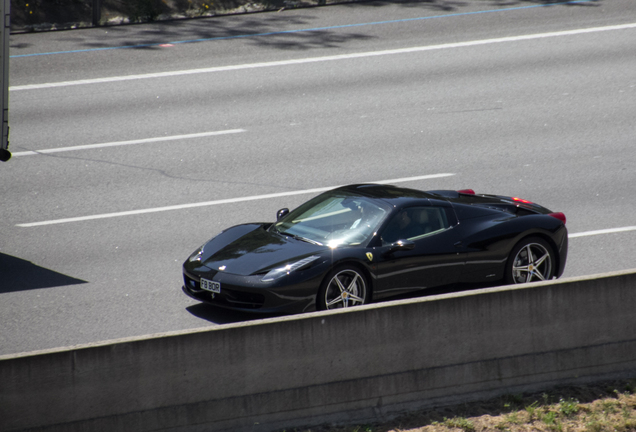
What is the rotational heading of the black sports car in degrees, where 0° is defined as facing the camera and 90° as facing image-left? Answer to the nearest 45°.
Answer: approximately 45°

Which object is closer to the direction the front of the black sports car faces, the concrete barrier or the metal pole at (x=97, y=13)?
the concrete barrier

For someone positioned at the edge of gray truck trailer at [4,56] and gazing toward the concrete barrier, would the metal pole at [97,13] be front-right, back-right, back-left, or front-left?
back-left

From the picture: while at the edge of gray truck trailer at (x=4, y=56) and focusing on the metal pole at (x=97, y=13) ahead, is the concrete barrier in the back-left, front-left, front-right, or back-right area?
back-right
